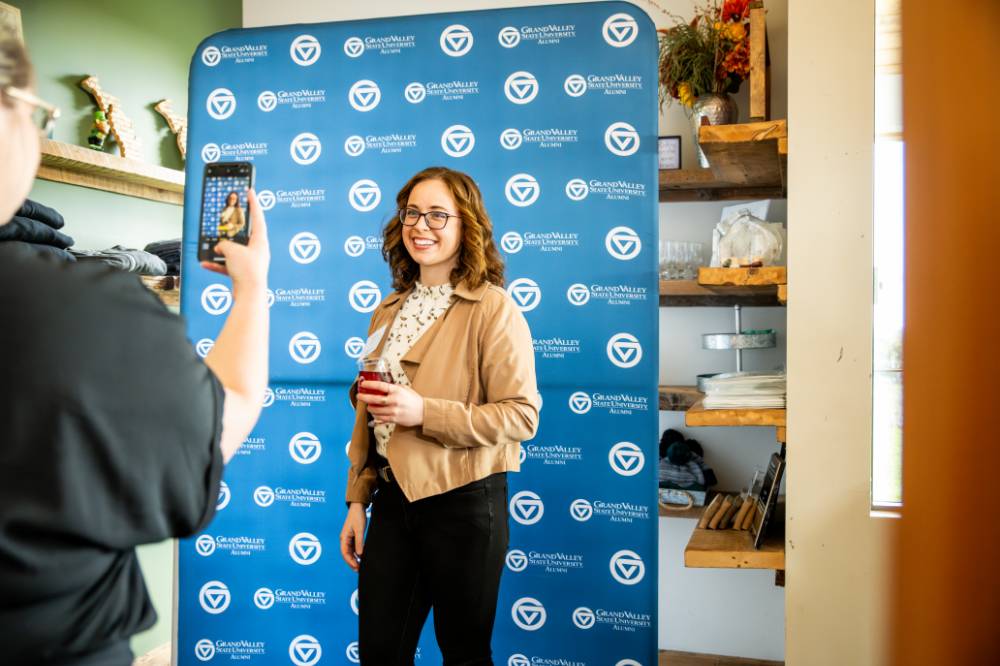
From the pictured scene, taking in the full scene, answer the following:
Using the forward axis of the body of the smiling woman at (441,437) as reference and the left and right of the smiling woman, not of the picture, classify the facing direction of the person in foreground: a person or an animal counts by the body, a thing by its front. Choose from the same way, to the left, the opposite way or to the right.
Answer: the opposite way

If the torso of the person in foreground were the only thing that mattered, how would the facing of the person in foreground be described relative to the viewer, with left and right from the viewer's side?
facing away from the viewer and to the right of the viewer

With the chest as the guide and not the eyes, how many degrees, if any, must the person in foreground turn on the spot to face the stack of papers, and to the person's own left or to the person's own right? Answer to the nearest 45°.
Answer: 0° — they already face it

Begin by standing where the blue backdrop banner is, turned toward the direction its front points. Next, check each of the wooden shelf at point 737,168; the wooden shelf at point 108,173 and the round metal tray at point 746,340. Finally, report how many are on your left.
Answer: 2

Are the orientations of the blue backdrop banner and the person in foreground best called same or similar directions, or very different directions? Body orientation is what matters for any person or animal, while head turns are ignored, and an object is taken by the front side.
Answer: very different directions

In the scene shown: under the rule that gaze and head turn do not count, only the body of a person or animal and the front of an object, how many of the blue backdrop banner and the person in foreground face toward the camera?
1

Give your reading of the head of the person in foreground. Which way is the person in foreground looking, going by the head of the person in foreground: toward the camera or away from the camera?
away from the camera

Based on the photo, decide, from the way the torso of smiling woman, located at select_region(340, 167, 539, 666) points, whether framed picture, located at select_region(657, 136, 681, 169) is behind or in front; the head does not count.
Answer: behind

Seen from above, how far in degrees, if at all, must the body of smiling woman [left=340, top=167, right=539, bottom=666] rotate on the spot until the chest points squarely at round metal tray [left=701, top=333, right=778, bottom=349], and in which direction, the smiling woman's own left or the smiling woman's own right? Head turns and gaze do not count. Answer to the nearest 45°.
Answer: approximately 180°

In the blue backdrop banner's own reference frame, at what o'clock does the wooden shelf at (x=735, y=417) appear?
The wooden shelf is roughly at 10 o'clock from the blue backdrop banner.

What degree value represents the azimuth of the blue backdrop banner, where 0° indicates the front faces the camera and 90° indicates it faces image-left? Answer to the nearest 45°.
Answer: approximately 0°
